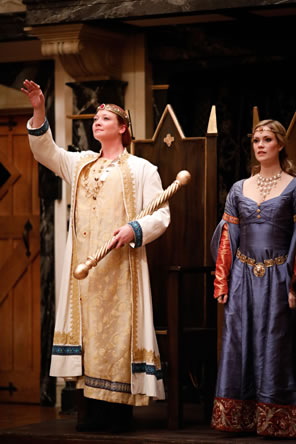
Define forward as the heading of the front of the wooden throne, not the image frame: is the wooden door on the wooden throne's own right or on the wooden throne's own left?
on the wooden throne's own right

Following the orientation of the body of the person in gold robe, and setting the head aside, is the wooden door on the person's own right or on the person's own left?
on the person's own right

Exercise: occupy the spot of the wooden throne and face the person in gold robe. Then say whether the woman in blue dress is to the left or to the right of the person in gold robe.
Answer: left

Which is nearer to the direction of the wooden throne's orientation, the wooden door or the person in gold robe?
the person in gold robe

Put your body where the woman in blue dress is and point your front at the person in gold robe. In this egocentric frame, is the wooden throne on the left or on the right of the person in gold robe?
right

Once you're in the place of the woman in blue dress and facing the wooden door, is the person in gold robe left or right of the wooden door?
left

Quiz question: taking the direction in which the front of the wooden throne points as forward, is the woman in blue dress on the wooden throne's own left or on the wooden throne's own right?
on the wooden throne's own left

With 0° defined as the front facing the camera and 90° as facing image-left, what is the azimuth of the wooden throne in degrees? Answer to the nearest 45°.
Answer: approximately 45°

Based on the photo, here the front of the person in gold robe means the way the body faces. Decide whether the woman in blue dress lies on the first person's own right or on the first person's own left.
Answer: on the first person's own left

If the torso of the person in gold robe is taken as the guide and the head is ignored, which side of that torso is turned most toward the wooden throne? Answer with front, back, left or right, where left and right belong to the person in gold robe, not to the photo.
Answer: back
